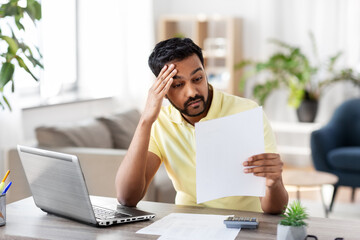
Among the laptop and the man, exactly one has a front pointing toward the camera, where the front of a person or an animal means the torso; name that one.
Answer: the man

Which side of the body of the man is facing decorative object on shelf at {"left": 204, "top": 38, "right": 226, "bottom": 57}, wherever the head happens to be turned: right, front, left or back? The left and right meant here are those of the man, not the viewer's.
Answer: back

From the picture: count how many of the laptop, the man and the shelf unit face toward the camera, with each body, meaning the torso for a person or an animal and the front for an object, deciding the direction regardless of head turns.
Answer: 2

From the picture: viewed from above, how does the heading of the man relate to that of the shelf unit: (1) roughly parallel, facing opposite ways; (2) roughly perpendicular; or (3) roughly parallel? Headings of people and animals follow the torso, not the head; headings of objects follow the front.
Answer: roughly parallel

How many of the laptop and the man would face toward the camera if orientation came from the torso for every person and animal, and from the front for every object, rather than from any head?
1

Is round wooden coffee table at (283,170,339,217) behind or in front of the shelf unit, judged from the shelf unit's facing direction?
in front

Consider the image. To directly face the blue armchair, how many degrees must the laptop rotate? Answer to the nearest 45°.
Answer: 0° — it already faces it

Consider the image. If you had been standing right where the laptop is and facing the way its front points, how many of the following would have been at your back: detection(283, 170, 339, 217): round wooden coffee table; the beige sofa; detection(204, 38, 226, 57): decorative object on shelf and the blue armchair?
0

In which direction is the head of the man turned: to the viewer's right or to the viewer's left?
to the viewer's right

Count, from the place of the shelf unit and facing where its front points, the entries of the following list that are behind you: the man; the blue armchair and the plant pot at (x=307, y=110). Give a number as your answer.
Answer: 0

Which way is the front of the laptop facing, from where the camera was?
facing away from the viewer and to the right of the viewer

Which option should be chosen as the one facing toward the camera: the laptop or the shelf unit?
the shelf unit

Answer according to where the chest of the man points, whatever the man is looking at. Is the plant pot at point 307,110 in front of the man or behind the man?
behind

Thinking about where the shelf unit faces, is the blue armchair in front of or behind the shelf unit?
in front

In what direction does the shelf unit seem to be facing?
toward the camera
